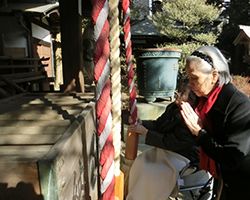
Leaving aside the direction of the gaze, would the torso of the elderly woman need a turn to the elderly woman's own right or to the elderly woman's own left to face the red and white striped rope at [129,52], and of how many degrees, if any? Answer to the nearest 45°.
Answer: approximately 45° to the elderly woman's own right

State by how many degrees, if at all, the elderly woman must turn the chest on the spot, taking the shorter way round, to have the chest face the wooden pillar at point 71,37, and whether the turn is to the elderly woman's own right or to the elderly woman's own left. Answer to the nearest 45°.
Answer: approximately 45° to the elderly woman's own right

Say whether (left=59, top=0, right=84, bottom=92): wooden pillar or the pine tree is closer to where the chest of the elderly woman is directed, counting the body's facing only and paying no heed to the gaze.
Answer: the wooden pillar

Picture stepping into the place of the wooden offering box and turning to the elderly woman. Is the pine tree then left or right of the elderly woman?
left

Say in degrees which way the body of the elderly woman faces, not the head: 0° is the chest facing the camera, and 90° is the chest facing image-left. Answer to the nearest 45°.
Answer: approximately 90°

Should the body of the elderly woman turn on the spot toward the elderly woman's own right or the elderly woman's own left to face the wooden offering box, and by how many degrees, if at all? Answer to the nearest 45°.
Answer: approximately 45° to the elderly woman's own left

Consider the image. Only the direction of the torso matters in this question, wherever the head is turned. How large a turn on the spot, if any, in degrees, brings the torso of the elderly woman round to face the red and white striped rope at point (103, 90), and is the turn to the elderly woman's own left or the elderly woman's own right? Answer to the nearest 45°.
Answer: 0° — they already face it
